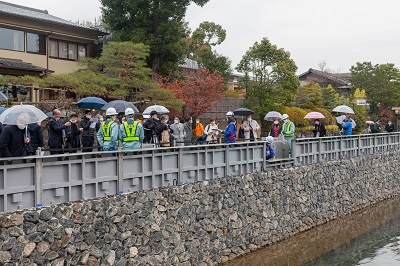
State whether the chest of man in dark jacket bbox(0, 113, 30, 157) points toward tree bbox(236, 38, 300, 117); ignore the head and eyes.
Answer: no

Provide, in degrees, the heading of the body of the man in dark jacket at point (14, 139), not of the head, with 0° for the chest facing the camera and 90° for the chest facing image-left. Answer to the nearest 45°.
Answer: approximately 315°

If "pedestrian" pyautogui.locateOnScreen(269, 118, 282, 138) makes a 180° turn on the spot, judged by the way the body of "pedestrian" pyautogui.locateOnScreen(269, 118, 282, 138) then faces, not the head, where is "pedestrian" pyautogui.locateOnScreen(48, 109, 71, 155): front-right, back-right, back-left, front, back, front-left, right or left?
back-left

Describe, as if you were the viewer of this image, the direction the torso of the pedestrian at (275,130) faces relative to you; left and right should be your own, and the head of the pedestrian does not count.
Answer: facing the viewer

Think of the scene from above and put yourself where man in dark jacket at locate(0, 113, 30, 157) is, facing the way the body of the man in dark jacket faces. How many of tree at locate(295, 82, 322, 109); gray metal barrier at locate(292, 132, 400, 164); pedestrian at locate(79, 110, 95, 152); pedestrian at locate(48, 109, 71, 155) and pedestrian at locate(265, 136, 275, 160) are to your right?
0

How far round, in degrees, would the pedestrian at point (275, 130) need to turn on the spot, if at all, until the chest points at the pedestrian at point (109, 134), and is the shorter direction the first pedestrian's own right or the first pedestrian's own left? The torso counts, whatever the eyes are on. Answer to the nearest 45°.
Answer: approximately 45° to the first pedestrian's own right

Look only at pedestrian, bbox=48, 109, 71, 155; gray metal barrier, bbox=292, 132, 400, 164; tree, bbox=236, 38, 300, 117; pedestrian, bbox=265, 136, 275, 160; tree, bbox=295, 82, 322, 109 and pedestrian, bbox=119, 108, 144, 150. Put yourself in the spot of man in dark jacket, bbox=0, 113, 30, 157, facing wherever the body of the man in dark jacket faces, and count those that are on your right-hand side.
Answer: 0

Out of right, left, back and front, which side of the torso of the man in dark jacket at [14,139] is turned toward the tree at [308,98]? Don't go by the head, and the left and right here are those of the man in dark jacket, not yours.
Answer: left

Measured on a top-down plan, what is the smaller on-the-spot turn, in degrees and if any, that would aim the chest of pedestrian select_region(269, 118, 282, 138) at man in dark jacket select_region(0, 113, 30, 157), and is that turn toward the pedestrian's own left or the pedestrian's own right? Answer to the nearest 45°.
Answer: approximately 45° to the pedestrian's own right

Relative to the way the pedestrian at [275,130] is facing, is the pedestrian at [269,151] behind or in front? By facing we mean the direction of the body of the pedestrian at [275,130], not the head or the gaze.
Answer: in front

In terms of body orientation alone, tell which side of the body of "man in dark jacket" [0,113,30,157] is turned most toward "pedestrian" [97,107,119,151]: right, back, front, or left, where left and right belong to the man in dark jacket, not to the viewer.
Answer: left

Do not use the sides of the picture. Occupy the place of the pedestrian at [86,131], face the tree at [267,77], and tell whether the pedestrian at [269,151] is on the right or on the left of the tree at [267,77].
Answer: right

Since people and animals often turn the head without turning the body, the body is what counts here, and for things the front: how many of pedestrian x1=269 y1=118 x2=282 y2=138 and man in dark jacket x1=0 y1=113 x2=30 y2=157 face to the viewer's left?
0
